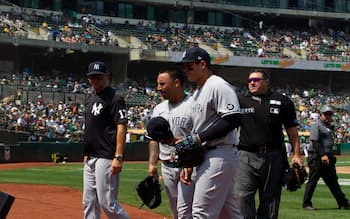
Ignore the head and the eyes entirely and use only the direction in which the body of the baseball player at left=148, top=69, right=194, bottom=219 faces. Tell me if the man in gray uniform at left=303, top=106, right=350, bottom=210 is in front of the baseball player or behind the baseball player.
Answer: behind

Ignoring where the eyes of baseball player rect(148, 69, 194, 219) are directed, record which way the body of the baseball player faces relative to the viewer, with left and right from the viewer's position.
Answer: facing the viewer and to the left of the viewer

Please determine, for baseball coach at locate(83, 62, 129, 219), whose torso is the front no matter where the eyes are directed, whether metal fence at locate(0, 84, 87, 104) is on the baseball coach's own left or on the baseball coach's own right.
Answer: on the baseball coach's own right

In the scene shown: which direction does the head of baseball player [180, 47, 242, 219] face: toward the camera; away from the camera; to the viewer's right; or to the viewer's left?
to the viewer's left

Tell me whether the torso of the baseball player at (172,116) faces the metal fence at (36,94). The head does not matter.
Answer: no

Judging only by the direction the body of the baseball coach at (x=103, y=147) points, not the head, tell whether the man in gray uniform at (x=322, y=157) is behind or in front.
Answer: behind

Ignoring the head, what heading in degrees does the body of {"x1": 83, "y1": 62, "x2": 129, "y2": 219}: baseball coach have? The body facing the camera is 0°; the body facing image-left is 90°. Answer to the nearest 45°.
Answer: approximately 45°

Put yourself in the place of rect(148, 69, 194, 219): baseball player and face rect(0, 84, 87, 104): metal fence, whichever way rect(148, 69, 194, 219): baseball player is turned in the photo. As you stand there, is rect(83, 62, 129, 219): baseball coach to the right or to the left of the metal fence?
left

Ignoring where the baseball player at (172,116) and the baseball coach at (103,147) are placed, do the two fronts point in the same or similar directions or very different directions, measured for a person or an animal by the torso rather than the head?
same or similar directions

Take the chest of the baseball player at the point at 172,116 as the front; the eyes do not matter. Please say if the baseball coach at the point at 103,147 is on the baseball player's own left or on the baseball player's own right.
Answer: on the baseball player's own right

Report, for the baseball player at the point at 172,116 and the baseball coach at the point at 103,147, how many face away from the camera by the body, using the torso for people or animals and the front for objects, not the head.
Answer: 0

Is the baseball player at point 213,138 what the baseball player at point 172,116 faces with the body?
no

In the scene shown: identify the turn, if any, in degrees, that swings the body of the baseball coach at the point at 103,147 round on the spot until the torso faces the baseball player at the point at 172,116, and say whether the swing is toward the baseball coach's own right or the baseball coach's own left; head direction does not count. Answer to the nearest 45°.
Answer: approximately 90° to the baseball coach's own left
